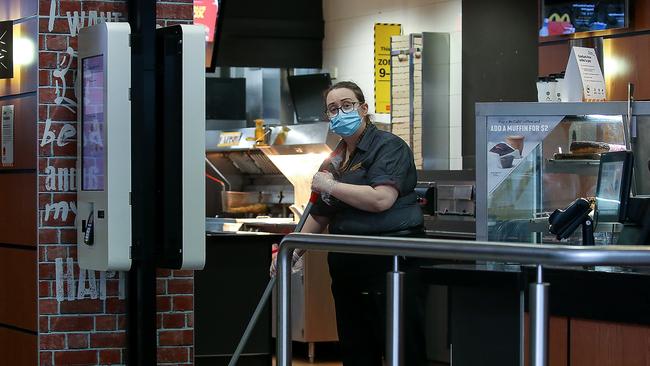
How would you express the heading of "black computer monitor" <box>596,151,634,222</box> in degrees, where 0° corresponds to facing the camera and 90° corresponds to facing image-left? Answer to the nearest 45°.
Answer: approximately 45°

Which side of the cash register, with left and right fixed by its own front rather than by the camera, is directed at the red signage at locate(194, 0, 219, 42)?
front

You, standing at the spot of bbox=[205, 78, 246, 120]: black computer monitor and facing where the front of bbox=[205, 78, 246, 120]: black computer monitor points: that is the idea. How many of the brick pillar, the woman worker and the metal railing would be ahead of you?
3

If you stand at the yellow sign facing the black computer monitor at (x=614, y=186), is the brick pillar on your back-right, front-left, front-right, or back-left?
front-right

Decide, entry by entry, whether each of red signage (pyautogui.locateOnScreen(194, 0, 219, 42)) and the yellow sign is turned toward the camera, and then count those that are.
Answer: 2

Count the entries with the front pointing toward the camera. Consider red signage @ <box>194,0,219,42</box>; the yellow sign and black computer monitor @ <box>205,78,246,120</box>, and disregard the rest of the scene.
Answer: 3

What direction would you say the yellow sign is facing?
toward the camera

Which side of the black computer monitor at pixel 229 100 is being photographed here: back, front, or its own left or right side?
front

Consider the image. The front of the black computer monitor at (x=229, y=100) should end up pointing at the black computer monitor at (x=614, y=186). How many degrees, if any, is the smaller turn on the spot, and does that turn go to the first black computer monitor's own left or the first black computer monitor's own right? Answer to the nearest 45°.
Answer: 0° — it already faces it

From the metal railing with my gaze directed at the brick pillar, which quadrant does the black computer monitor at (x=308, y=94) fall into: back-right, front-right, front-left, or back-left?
front-right

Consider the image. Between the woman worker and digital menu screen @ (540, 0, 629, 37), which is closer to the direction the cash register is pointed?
the woman worker
